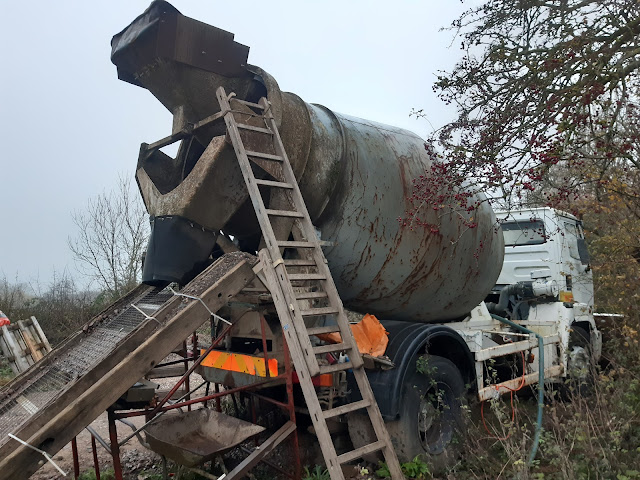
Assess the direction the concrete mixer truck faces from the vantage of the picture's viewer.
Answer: facing away from the viewer and to the right of the viewer

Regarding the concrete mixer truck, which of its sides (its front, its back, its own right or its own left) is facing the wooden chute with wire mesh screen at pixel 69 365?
back

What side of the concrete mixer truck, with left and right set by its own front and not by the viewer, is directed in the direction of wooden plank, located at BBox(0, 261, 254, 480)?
back

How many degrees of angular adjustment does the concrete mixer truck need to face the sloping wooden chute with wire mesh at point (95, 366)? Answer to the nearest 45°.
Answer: approximately 180°
